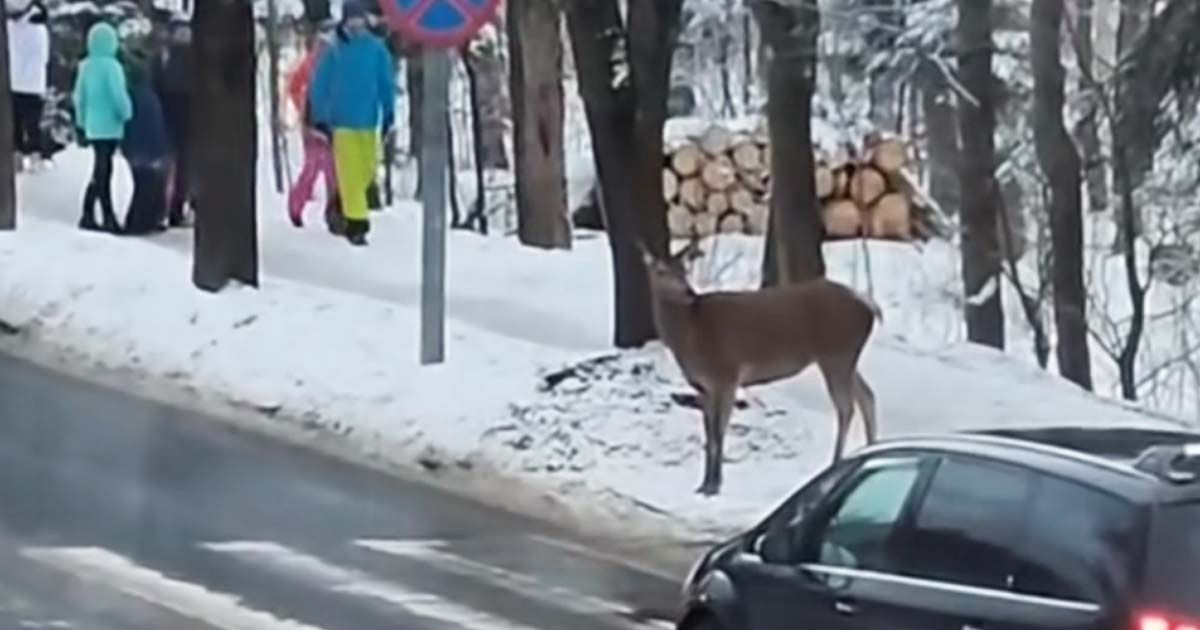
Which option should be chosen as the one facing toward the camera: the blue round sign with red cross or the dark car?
the blue round sign with red cross

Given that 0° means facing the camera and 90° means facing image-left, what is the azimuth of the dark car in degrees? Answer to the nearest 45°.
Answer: approximately 135°

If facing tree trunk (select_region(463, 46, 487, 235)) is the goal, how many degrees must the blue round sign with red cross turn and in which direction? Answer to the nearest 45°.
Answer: approximately 180°

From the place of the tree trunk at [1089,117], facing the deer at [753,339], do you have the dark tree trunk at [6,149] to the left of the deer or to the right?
right

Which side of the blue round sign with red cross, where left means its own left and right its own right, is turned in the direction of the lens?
front
